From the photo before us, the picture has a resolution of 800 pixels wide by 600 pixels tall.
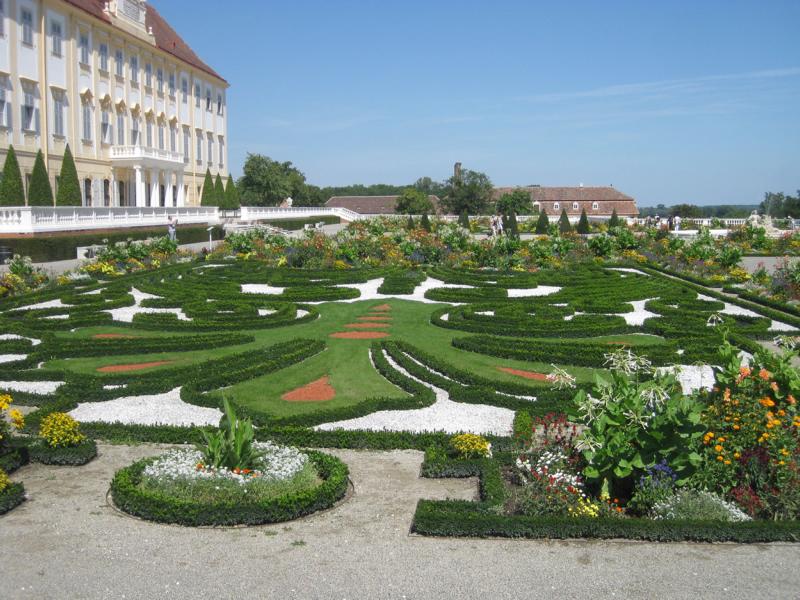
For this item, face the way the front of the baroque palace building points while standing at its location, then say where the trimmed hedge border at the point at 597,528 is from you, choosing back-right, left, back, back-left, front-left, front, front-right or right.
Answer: front-right

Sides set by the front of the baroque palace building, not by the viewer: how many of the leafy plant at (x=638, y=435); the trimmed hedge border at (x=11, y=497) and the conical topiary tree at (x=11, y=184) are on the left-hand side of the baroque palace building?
0

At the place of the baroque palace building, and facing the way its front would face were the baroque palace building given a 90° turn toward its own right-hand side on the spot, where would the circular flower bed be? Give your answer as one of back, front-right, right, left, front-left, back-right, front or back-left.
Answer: front-left

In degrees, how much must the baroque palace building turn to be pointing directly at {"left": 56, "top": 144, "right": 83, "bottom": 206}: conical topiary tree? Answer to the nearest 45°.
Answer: approximately 45° to its right

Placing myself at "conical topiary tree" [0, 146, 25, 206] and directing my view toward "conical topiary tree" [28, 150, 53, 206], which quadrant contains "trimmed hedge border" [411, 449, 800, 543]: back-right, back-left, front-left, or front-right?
back-right

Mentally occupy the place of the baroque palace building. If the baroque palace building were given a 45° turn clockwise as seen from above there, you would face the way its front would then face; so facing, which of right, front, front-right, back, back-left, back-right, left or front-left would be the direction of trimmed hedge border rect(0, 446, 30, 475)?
front

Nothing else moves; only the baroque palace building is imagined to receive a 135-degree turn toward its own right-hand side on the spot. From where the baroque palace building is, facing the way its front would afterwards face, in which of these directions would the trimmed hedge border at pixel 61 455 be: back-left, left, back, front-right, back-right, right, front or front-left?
left

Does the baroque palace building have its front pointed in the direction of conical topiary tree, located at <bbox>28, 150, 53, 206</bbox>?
no

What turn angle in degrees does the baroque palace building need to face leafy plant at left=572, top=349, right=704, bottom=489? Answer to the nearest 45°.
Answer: approximately 45° to its right

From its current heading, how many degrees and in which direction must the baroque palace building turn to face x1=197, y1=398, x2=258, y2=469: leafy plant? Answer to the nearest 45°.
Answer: approximately 45° to its right

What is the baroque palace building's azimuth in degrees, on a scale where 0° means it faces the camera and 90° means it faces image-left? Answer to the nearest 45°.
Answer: approximately 315°

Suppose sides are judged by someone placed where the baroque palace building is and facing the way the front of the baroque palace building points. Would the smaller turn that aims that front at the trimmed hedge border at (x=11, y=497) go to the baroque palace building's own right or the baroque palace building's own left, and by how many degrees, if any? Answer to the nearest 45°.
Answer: approximately 45° to the baroque palace building's own right

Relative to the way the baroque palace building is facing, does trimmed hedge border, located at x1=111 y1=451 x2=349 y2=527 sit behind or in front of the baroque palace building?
in front

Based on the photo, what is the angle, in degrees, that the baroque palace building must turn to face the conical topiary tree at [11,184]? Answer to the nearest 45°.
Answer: approximately 45° to its right
